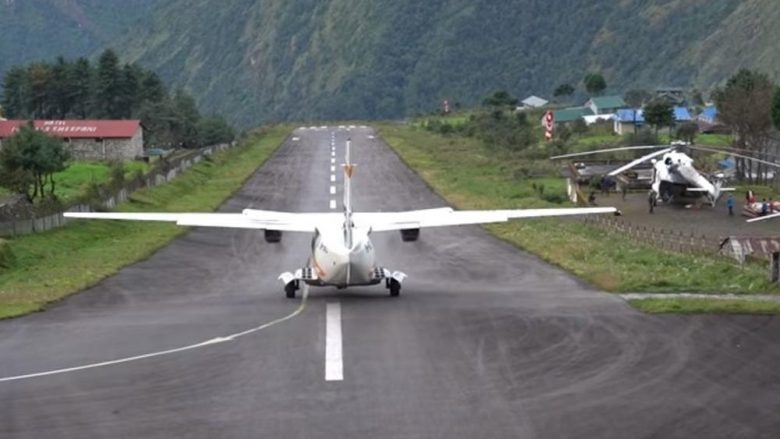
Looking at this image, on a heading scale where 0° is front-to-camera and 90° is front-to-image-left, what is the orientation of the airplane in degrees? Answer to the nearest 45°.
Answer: approximately 180°
